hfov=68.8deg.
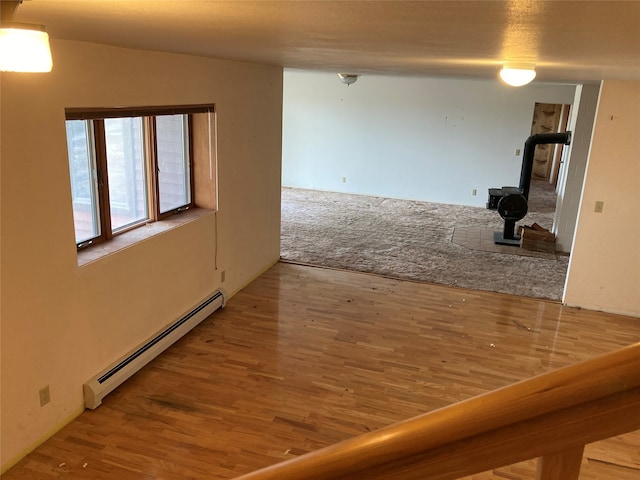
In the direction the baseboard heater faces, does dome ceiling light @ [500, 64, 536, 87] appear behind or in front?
in front

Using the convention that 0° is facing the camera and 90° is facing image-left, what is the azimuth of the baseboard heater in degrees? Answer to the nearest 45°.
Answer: approximately 315°

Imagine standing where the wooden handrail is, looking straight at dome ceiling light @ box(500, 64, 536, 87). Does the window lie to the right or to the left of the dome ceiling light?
left

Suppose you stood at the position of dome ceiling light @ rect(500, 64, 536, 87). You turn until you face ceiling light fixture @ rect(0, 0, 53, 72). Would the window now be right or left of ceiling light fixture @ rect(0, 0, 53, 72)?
right

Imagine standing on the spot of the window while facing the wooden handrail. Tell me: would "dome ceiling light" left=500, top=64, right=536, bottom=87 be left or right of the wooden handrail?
left

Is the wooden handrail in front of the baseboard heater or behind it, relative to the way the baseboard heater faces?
in front
